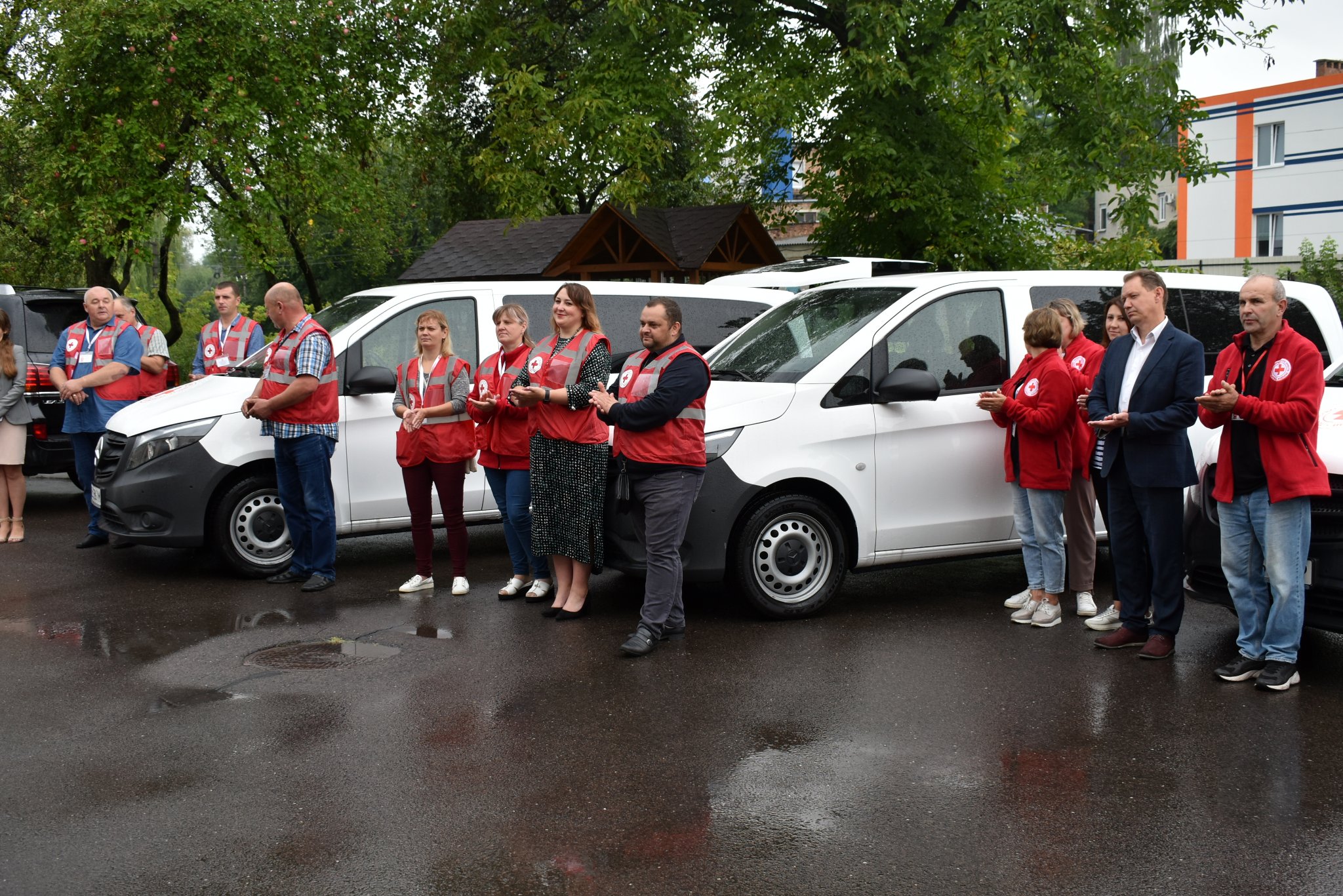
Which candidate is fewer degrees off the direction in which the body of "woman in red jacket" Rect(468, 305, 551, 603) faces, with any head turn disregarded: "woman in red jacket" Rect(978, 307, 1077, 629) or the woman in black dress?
the woman in black dress

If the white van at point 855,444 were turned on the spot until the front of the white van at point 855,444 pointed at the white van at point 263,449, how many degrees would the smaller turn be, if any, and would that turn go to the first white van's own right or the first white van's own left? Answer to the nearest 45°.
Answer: approximately 45° to the first white van's own right

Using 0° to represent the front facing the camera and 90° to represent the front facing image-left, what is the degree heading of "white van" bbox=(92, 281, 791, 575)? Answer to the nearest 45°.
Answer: approximately 45°

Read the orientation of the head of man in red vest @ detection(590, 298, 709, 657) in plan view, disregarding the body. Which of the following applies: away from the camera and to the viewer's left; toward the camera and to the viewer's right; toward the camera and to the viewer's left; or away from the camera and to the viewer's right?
toward the camera and to the viewer's left

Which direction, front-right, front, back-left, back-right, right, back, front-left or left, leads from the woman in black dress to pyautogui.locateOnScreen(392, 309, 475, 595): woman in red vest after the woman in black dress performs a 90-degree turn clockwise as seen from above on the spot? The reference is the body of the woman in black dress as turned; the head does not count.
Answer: front

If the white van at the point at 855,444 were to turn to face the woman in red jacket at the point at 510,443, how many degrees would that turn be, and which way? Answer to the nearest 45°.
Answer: approximately 45° to its right

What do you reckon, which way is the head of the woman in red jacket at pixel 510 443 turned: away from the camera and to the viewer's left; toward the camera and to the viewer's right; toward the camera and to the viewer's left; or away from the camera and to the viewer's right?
toward the camera and to the viewer's left

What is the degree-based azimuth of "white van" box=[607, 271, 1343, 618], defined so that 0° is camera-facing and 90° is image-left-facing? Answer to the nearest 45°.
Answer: approximately 45°

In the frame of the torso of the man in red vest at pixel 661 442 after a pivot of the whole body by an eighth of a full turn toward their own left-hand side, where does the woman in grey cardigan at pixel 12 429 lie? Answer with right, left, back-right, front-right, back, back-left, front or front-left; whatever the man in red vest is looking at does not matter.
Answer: back-right

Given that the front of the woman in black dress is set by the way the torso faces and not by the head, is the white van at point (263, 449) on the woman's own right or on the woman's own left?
on the woman's own right

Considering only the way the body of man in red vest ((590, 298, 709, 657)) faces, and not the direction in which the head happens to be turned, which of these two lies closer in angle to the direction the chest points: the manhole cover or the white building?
the manhole cover
